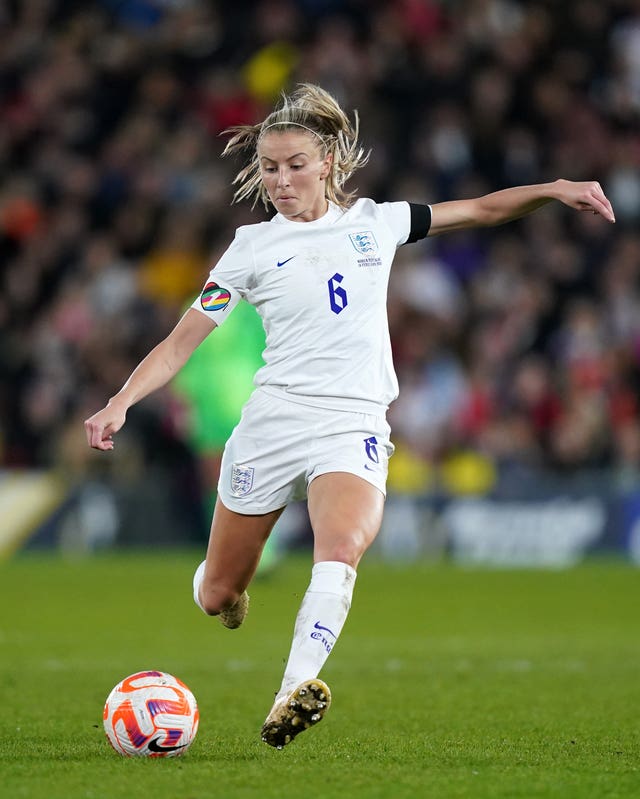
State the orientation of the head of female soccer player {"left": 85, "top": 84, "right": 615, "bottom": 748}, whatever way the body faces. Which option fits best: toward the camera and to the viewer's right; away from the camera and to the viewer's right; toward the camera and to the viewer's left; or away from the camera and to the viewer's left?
toward the camera and to the viewer's left

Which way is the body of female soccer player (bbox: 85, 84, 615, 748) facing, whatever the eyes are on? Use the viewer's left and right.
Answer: facing the viewer
